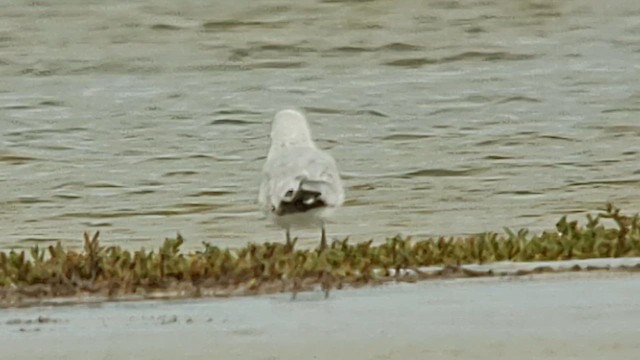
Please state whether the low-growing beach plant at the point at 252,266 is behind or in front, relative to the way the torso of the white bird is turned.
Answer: behind

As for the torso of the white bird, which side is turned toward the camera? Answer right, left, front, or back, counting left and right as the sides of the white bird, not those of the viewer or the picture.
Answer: back
